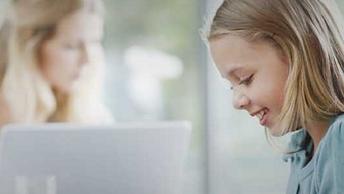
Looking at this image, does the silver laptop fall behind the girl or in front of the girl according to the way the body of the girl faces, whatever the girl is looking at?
in front

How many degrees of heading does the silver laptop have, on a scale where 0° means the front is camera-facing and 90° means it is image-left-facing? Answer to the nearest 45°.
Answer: approximately 180°

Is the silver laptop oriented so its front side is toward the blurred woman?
yes

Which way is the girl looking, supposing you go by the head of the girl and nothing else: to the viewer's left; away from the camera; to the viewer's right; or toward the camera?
to the viewer's left

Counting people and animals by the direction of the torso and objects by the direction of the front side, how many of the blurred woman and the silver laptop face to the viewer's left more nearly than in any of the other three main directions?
0

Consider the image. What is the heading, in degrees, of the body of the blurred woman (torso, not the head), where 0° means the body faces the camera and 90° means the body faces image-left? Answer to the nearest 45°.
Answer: approximately 315°

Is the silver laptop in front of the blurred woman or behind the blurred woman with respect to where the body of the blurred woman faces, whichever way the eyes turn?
in front

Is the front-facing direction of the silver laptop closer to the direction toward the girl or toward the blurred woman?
the blurred woman

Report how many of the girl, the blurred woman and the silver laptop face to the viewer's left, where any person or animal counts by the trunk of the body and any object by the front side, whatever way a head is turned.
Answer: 1

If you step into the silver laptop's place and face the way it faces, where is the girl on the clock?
The girl is roughly at 4 o'clock from the silver laptop.

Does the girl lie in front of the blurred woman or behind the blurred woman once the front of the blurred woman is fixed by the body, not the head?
in front

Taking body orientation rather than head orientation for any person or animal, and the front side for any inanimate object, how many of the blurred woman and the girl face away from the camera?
0

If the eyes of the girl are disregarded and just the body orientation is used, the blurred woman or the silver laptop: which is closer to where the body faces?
the silver laptop

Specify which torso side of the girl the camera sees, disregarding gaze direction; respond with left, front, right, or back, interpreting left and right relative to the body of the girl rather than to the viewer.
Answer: left

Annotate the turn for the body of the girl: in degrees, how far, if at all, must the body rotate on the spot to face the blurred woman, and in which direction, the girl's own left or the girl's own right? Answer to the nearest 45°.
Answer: approximately 45° to the girl's own right
